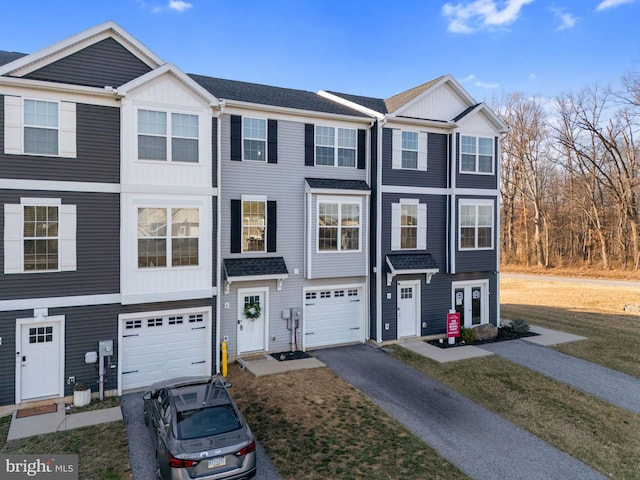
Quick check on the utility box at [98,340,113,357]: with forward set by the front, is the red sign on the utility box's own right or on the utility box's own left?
on the utility box's own left

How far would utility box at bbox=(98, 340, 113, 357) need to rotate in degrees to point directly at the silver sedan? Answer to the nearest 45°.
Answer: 0° — it already faces it

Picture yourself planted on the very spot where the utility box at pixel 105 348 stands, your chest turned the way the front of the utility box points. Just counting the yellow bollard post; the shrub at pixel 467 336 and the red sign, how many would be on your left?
3

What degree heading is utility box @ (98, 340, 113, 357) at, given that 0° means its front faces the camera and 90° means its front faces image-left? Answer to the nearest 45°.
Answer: approximately 0°

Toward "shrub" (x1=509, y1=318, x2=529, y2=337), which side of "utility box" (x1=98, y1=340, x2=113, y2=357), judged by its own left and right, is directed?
left

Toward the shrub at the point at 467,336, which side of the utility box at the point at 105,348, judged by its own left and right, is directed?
left

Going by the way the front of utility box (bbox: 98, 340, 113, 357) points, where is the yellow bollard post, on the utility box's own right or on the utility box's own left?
on the utility box's own left

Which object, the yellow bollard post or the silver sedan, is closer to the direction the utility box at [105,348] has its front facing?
the silver sedan
